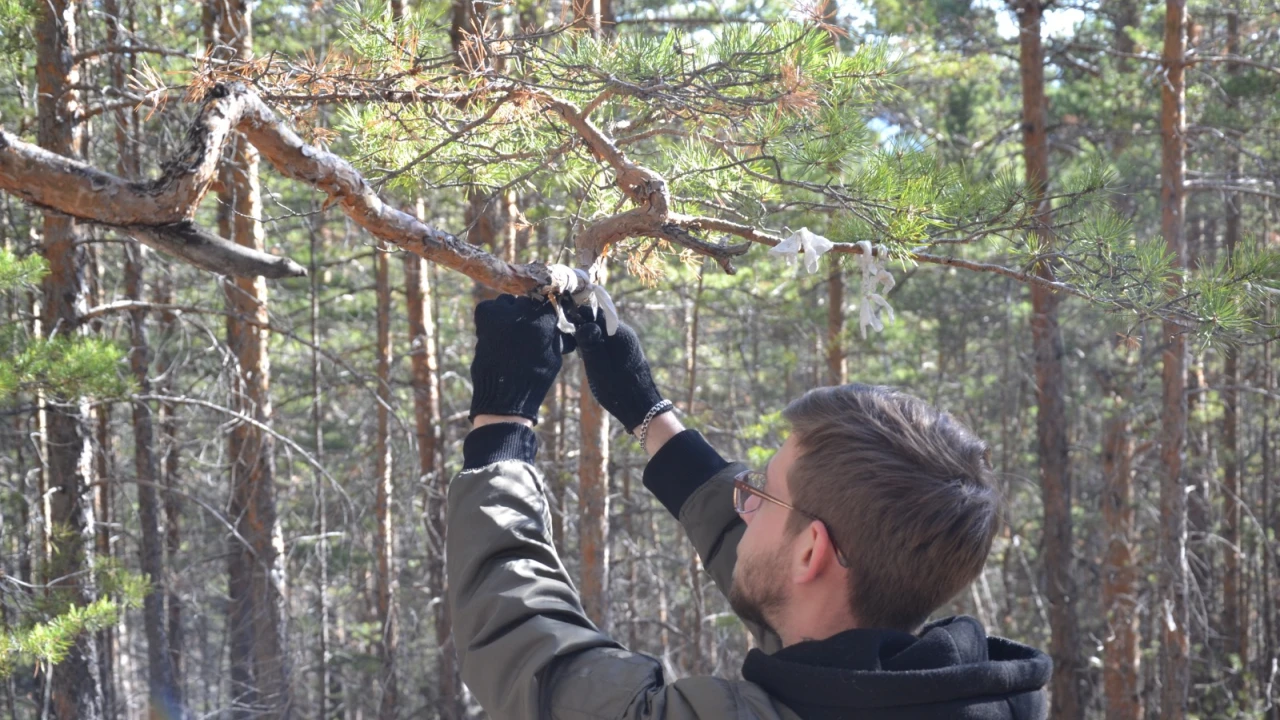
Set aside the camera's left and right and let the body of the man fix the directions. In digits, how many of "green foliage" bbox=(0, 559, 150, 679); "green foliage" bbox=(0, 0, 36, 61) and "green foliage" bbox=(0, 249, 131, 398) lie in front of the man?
3

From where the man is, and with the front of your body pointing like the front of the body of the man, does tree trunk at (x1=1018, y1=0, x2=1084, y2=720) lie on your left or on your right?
on your right

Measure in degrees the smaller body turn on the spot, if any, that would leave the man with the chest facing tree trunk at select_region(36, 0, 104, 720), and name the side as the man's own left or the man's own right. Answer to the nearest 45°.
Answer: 0° — they already face it

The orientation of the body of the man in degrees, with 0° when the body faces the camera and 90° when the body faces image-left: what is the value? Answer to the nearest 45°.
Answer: approximately 135°

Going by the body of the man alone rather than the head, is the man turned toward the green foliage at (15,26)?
yes

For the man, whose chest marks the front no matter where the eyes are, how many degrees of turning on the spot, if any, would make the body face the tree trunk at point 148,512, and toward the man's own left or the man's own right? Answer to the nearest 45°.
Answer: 0° — they already face it

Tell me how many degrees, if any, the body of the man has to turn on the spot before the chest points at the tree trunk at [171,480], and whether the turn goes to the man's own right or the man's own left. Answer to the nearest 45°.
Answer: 0° — they already face it

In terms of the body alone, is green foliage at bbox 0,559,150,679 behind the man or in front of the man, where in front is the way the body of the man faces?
in front

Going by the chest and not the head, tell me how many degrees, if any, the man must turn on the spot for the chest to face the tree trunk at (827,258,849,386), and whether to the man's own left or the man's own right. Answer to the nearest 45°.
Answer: approximately 45° to the man's own right

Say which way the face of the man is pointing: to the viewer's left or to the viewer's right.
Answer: to the viewer's left

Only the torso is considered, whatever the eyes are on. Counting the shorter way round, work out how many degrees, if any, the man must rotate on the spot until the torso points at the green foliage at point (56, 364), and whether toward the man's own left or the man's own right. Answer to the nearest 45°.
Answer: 0° — they already face it
